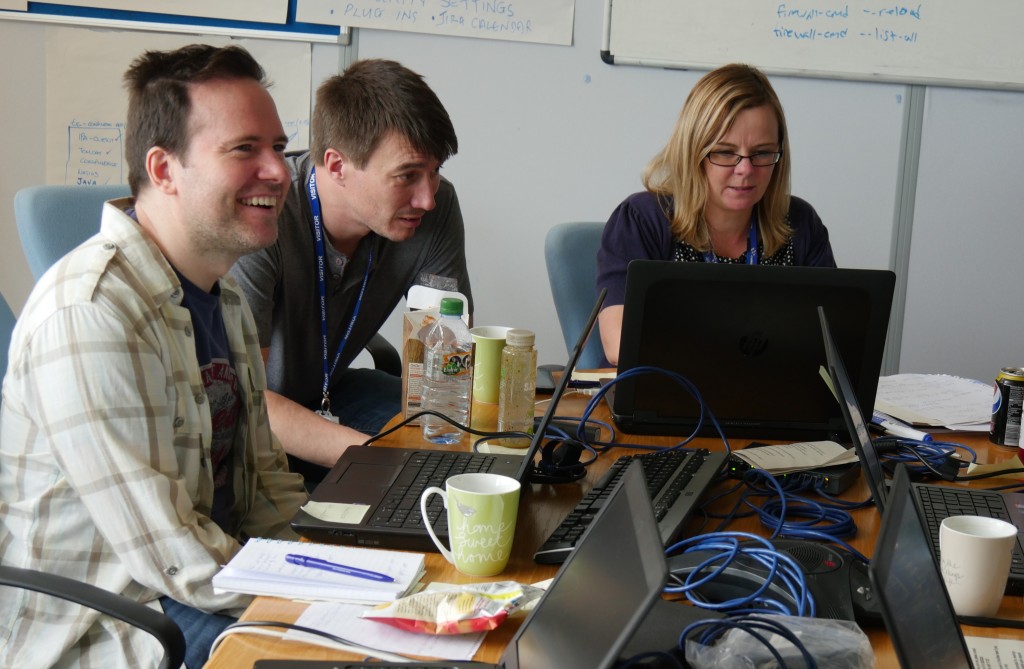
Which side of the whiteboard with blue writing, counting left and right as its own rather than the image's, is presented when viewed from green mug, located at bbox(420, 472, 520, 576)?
front

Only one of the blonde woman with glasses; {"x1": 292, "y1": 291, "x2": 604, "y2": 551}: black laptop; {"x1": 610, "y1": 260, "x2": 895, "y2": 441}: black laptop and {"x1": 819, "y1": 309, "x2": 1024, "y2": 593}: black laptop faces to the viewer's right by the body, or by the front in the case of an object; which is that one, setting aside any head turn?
{"x1": 819, "y1": 309, "x2": 1024, "y2": 593}: black laptop

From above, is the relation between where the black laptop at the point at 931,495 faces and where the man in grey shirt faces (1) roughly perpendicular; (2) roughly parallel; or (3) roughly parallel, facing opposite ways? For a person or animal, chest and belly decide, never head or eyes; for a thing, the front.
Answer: roughly parallel

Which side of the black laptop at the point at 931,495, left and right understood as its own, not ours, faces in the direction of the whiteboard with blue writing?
left

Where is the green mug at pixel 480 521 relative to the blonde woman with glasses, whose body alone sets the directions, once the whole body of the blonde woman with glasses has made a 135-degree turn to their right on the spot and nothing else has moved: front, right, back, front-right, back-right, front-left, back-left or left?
back-left

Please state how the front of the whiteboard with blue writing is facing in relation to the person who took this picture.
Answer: facing the viewer

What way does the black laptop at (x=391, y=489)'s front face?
to the viewer's left

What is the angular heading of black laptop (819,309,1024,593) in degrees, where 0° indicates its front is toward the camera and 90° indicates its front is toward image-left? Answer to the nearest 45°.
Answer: approximately 270°

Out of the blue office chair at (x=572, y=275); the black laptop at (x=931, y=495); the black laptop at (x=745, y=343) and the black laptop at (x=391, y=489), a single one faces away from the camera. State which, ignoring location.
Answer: the black laptop at (x=745, y=343)

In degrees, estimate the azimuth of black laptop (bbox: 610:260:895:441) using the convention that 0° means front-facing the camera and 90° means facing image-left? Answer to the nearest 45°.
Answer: approximately 180°

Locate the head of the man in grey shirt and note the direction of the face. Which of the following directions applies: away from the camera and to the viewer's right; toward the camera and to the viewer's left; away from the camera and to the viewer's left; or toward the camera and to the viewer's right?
toward the camera and to the viewer's right

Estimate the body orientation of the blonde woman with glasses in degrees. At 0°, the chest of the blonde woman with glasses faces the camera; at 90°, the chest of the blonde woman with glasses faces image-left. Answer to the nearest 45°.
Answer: approximately 0°
